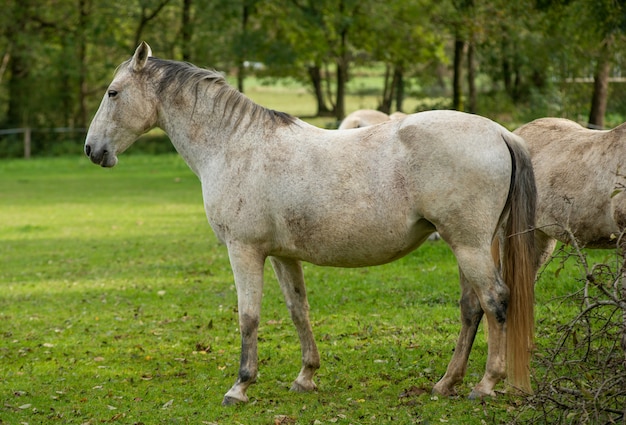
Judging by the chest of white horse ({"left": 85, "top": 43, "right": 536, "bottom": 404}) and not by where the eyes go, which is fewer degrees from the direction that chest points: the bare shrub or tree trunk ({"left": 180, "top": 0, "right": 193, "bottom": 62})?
the tree trunk

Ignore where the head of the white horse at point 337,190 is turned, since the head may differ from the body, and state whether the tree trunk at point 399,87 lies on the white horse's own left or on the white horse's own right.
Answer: on the white horse's own right

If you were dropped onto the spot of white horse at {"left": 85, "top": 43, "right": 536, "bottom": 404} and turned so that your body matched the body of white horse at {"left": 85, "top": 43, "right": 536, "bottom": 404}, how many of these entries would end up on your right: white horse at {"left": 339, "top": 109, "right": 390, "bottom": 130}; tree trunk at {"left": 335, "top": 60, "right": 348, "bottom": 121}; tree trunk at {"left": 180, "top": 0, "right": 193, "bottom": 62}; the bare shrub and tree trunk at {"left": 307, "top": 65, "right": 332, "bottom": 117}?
4

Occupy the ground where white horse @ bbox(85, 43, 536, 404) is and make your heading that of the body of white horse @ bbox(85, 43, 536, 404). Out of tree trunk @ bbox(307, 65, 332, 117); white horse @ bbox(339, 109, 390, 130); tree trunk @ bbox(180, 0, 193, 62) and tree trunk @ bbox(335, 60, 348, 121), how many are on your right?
4

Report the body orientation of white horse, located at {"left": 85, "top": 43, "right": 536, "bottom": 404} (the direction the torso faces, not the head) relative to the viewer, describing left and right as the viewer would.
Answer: facing to the left of the viewer

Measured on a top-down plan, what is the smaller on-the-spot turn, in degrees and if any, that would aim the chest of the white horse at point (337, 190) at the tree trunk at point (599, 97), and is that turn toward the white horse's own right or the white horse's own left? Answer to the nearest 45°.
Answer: approximately 135° to the white horse's own right

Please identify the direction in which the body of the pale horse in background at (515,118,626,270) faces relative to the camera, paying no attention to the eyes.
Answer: to the viewer's right

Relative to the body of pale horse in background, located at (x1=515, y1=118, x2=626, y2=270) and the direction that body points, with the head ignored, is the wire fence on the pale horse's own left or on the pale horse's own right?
on the pale horse's own left

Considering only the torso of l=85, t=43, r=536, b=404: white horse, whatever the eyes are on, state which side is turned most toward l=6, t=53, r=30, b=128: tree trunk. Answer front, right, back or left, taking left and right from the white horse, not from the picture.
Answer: right

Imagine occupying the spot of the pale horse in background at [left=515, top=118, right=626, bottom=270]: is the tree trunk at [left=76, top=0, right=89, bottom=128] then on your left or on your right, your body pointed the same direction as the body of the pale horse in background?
on your left

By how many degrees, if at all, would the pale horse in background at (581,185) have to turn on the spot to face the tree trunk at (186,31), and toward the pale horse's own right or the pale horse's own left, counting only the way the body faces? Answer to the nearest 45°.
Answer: approximately 135° to the pale horse's own left
